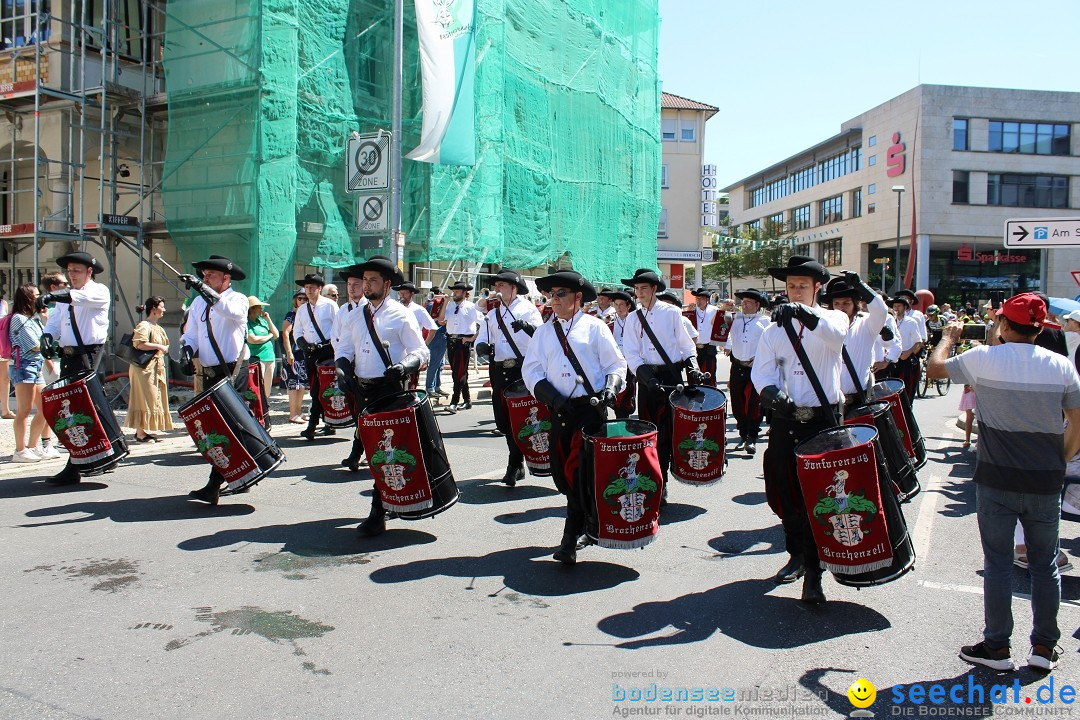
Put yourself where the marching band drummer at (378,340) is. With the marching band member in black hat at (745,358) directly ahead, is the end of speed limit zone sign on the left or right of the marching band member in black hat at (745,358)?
left

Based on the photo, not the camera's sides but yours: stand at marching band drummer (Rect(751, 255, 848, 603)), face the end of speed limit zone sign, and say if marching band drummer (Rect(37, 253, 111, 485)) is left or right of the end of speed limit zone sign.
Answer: left

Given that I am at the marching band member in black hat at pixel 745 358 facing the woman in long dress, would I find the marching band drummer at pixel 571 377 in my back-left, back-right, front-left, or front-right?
front-left

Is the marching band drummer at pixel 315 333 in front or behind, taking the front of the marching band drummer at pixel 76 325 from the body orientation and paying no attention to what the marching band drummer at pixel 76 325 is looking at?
behind

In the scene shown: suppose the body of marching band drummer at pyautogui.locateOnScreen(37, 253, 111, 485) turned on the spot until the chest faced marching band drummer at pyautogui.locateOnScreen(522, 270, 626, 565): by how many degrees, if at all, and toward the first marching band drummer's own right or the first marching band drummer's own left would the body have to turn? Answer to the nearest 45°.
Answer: approximately 90° to the first marching band drummer's own left

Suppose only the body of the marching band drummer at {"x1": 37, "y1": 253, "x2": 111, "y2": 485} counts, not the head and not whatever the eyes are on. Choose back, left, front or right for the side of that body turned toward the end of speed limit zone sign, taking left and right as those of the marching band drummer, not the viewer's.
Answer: back

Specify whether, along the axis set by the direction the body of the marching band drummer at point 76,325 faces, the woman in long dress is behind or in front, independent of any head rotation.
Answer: behind

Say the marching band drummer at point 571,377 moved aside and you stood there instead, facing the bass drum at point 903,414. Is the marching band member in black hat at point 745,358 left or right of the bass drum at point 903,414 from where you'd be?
left

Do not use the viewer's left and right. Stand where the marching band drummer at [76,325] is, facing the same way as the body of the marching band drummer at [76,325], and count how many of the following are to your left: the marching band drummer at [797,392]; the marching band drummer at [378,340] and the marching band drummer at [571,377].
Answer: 3

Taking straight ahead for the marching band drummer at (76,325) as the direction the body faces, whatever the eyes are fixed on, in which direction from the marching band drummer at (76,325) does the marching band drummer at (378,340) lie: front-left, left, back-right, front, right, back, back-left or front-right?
left

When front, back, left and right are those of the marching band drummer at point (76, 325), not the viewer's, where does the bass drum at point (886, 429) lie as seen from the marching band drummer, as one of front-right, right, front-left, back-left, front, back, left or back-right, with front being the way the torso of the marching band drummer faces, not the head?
left

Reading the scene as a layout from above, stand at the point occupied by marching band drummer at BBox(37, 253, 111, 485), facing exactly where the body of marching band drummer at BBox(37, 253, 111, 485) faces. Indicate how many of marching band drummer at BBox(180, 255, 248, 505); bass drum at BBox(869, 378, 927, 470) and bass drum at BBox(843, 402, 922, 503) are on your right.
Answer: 0

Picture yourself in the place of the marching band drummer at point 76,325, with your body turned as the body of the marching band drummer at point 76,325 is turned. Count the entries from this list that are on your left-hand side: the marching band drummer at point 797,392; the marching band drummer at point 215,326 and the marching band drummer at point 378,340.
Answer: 3

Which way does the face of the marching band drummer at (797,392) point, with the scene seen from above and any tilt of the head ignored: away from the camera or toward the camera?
toward the camera
